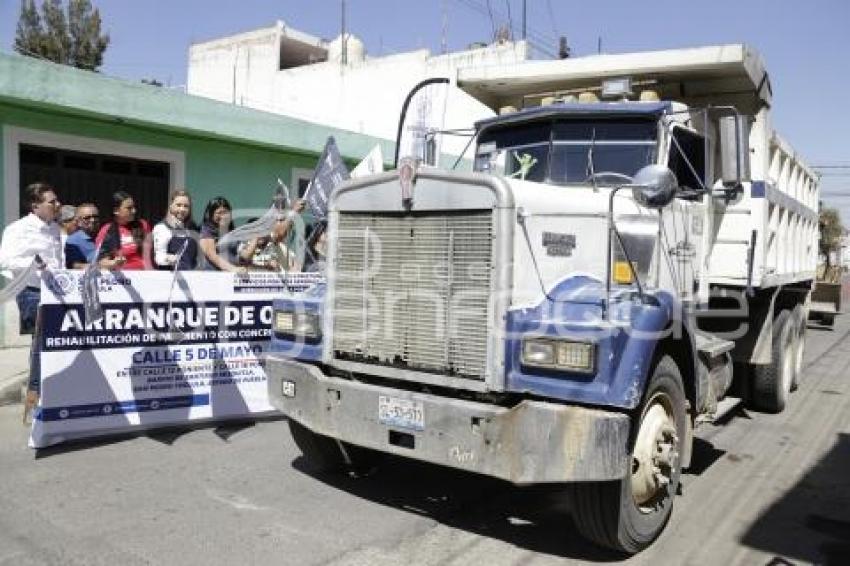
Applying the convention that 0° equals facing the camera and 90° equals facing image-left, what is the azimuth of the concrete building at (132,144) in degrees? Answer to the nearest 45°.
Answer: approximately 315°

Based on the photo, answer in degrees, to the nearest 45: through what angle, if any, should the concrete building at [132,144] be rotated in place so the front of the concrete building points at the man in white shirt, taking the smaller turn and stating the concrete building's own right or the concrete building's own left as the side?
approximately 45° to the concrete building's own right

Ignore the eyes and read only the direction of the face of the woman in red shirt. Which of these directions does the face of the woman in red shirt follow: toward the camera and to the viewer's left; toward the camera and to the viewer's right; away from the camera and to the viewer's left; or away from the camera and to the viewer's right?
toward the camera and to the viewer's right

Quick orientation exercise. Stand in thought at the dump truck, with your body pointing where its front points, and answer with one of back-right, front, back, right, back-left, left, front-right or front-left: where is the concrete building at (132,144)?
right

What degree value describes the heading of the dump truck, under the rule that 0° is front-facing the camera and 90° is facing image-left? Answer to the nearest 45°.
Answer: approximately 45°

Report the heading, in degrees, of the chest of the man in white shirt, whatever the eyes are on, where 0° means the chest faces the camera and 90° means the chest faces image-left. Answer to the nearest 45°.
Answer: approximately 315°

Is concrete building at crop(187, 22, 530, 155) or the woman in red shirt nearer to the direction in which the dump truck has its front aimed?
the woman in red shirt

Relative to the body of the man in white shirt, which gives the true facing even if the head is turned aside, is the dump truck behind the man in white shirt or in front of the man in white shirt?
in front

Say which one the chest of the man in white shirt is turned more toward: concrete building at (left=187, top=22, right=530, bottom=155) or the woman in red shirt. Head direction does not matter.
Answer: the woman in red shirt

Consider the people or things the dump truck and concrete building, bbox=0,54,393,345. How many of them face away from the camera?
0
